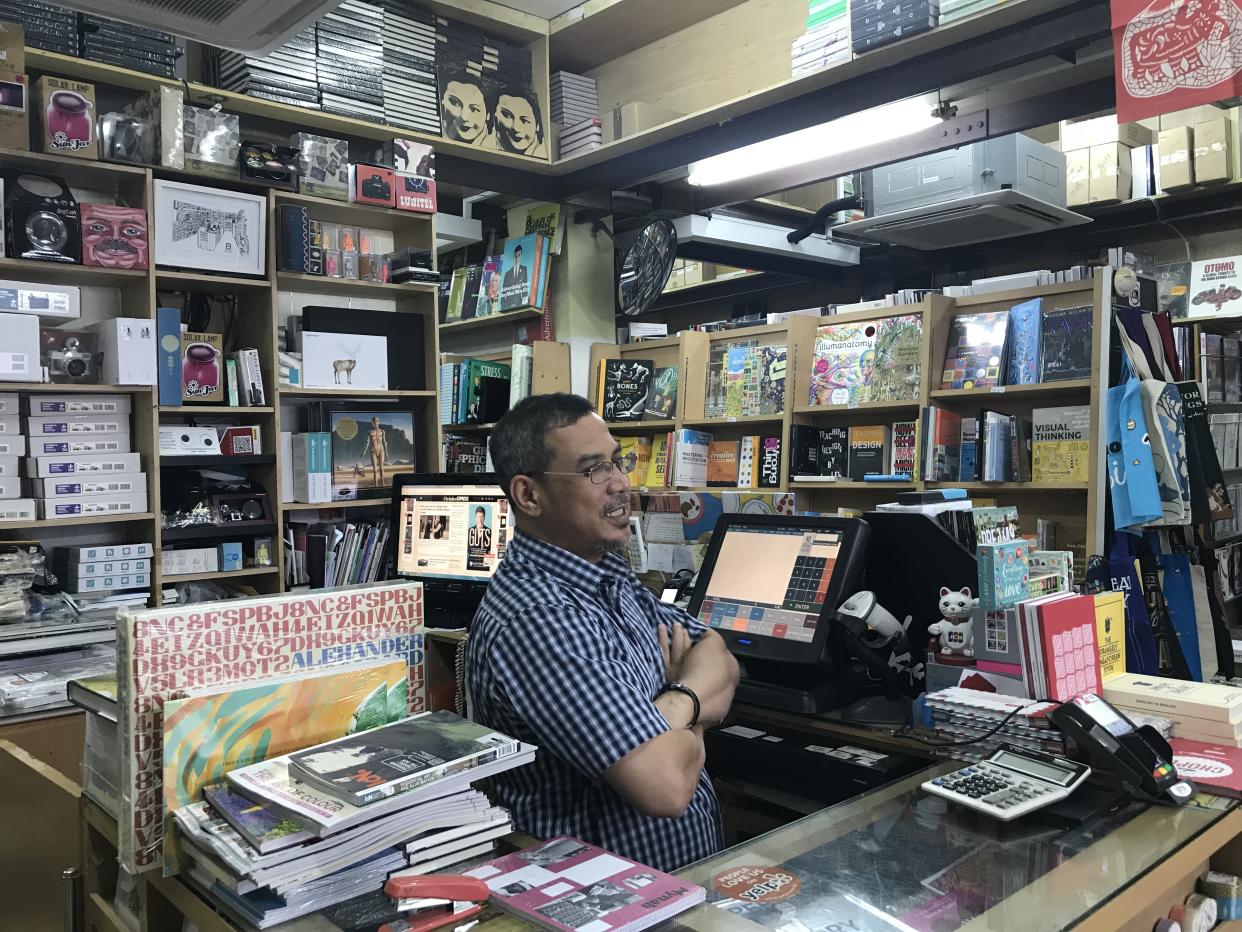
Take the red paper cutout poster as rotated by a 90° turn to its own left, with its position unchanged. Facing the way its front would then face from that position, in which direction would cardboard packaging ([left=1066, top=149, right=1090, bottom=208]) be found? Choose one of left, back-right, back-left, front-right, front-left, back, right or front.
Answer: left

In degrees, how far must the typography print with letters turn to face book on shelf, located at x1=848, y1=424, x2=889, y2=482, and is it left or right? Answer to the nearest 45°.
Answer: approximately 90° to its left

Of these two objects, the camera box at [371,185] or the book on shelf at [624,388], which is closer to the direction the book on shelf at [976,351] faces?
the camera box

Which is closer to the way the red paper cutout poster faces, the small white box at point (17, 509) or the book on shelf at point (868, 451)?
the small white box

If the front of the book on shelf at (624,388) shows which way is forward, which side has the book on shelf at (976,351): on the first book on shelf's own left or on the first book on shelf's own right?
on the first book on shelf's own left

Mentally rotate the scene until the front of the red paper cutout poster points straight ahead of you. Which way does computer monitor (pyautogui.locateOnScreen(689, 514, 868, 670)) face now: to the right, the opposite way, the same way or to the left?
the same way

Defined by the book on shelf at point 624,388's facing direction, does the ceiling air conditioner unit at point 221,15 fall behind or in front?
in front

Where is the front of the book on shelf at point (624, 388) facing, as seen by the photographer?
facing the viewer

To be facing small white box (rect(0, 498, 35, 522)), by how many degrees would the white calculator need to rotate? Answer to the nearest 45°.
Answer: approximately 45° to its right

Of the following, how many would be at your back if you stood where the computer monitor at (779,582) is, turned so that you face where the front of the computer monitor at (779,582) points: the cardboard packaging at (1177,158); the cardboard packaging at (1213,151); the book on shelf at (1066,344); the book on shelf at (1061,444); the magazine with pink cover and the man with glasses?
4

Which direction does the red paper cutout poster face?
toward the camera

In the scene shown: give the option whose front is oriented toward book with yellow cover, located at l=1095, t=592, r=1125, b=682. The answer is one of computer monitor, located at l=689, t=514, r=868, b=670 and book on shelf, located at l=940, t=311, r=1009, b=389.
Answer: the book on shelf

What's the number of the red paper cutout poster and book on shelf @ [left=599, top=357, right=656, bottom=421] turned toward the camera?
2

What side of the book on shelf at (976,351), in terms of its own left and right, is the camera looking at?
front

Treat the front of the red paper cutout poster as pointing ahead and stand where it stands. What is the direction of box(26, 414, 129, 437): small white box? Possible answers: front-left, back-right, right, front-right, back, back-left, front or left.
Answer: right

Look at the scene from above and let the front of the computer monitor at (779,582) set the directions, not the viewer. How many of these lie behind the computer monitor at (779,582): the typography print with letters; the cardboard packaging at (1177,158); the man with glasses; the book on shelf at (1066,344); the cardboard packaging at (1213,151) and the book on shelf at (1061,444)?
4

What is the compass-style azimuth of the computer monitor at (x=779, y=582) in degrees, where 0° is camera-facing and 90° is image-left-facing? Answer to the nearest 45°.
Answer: approximately 45°

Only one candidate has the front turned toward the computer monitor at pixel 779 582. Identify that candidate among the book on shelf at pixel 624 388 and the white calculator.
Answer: the book on shelf

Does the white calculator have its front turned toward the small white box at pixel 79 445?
no
